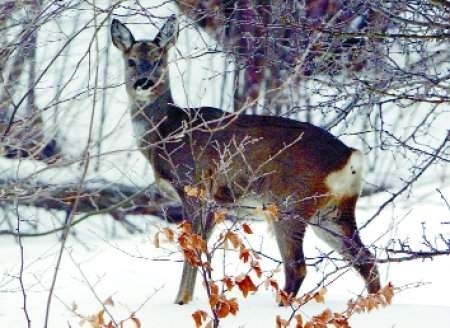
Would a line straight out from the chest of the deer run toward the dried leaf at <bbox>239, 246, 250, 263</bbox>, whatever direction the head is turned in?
no

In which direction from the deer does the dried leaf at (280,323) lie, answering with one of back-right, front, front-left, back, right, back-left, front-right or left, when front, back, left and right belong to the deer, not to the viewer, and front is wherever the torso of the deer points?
left

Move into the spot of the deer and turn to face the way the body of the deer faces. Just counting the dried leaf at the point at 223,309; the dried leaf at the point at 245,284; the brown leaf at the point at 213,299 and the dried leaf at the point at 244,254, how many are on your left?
4

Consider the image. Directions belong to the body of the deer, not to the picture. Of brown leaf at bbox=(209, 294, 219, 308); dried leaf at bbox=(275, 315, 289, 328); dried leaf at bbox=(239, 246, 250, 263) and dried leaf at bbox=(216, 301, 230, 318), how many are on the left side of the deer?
4

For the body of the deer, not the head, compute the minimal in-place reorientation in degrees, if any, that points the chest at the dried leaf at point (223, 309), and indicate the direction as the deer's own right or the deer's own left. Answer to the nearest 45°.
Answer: approximately 90° to the deer's own left

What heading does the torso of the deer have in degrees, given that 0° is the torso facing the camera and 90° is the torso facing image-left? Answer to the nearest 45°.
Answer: approximately 90°

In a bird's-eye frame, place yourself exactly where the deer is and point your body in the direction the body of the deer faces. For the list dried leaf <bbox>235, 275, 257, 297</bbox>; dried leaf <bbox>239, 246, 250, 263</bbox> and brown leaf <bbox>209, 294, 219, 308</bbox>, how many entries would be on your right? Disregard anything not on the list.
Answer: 0

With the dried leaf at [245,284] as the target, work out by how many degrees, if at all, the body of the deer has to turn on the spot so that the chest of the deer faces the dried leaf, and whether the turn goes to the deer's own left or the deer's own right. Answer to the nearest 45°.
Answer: approximately 90° to the deer's own left

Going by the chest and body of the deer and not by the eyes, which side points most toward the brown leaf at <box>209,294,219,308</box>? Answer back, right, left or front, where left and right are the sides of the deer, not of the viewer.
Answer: left

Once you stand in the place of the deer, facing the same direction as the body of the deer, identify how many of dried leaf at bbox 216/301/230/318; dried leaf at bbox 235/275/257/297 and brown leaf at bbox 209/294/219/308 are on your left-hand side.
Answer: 3

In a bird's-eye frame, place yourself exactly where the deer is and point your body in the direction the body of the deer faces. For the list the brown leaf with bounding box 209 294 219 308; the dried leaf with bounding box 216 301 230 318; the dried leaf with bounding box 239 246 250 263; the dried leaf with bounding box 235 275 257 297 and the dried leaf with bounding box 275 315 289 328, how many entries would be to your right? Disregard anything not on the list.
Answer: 0

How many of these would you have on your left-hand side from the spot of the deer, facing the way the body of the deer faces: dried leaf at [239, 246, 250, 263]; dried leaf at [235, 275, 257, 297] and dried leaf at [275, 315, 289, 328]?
3
